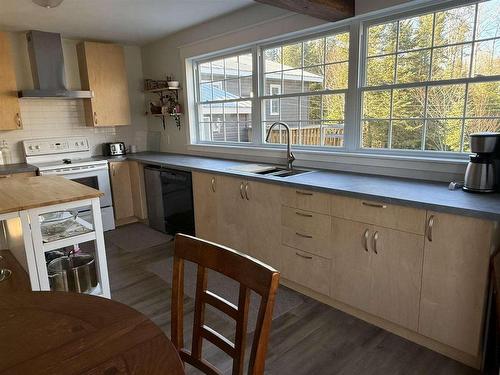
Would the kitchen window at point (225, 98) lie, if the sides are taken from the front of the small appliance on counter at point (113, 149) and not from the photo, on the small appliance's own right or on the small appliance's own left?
on the small appliance's own left

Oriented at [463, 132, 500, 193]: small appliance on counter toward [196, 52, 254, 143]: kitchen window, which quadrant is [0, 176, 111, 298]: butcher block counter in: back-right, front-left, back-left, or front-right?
front-left

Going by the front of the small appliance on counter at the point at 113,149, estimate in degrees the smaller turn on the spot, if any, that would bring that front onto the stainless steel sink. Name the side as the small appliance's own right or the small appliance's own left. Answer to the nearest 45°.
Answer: approximately 45° to the small appliance's own left

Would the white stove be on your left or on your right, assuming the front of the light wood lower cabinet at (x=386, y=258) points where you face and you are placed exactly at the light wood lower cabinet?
on your right

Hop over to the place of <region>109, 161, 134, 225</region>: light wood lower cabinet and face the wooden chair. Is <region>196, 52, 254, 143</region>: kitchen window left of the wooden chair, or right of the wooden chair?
left

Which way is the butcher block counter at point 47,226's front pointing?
toward the camera

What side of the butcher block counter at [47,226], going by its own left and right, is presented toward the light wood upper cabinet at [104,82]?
back
